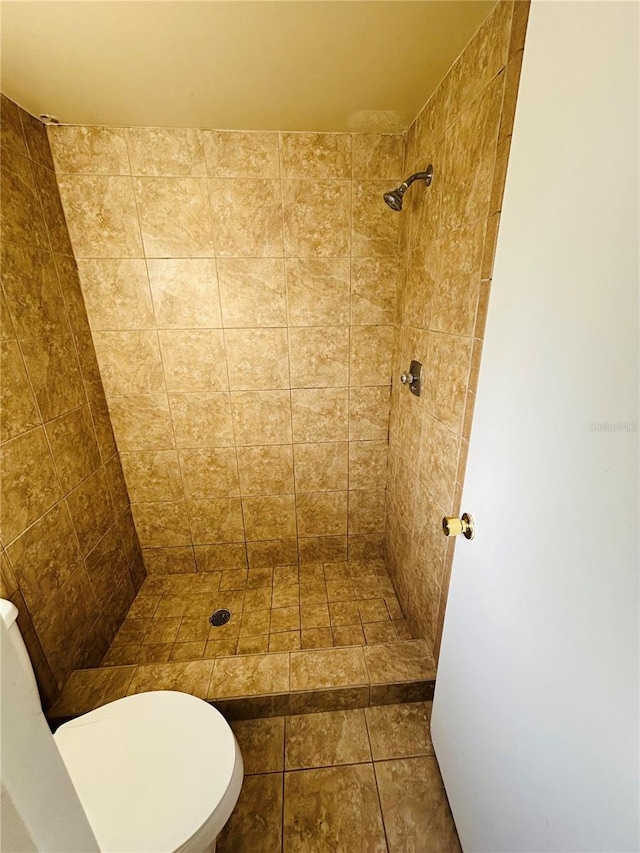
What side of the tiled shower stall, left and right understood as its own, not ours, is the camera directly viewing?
front

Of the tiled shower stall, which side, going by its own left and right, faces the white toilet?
front
